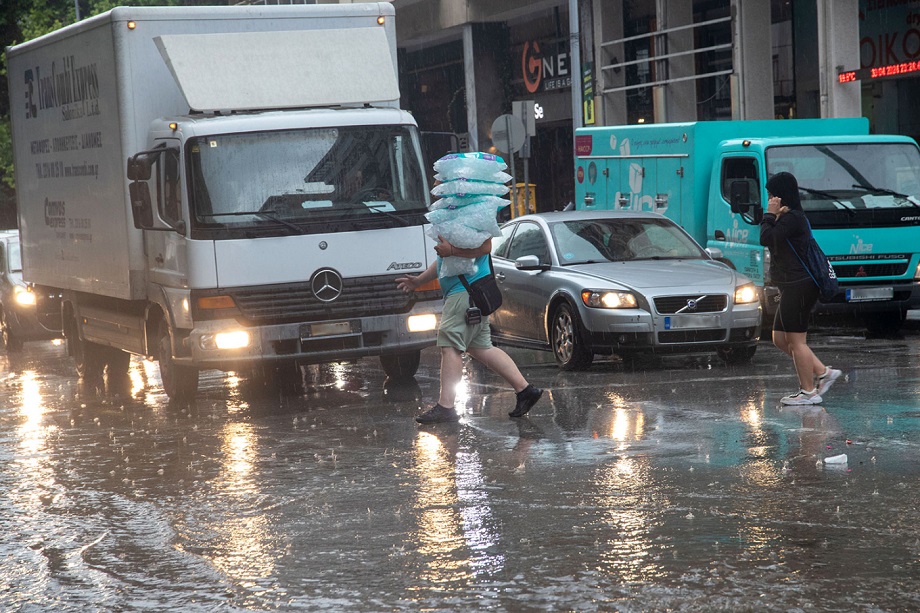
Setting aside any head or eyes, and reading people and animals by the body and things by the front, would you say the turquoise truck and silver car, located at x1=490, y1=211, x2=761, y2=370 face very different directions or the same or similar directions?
same or similar directions

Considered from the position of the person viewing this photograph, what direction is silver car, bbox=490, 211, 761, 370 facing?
facing the viewer and to the right of the viewer

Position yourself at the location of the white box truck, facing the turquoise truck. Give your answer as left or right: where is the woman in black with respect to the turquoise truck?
right

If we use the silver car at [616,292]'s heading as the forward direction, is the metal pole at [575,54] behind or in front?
behind

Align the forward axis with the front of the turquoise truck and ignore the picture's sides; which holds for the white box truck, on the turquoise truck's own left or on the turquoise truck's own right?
on the turquoise truck's own right

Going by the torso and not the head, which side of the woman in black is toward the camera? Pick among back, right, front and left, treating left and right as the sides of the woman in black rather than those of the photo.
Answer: left

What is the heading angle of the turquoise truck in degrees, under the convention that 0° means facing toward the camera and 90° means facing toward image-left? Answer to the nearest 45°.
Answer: approximately 315°

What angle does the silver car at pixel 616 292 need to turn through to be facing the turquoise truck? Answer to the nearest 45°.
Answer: approximately 90° to its left

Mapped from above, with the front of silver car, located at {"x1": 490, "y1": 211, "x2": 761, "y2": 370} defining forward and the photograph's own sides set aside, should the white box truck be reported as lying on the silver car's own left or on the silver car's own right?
on the silver car's own right

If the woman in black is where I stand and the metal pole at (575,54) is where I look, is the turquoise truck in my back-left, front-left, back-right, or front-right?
front-right

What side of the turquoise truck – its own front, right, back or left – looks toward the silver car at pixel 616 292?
right

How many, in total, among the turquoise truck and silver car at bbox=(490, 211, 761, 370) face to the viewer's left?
0
